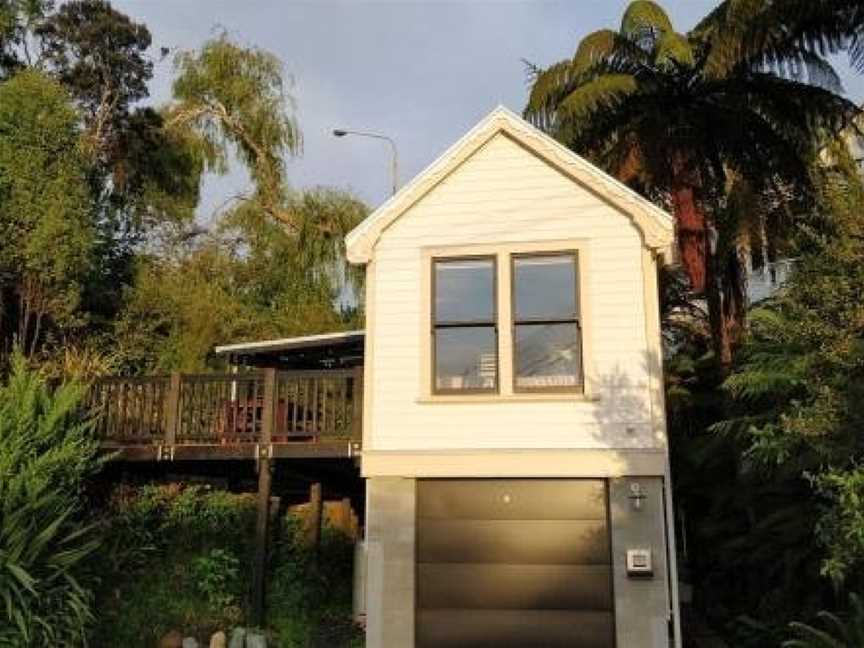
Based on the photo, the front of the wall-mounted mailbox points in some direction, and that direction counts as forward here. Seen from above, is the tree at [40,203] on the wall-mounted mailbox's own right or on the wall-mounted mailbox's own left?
on the wall-mounted mailbox's own right

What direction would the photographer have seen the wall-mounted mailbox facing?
facing the viewer

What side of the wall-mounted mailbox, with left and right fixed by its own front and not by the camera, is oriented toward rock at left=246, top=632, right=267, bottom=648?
right

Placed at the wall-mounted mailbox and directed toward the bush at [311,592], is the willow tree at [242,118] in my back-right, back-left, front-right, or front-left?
front-right

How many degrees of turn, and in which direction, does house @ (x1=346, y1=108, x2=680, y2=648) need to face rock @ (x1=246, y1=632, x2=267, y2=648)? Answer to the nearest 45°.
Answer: approximately 90° to its right

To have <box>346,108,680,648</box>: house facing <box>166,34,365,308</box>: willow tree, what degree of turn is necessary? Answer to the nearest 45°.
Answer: approximately 135° to its right

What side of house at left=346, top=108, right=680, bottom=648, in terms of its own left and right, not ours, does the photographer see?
front

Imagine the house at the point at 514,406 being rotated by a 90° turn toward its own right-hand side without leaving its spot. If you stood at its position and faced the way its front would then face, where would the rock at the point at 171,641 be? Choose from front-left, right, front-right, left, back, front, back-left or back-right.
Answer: front

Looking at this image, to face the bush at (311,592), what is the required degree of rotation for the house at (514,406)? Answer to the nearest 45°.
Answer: approximately 135° to its right
